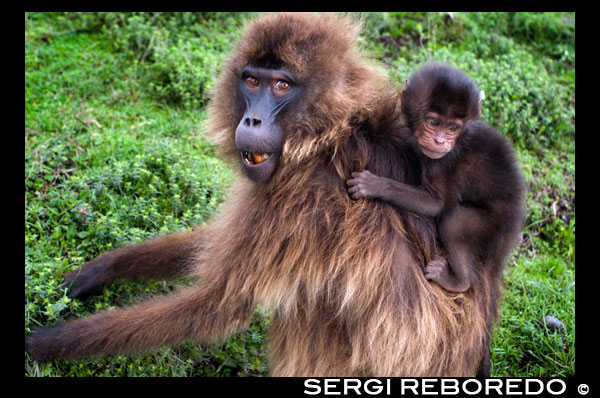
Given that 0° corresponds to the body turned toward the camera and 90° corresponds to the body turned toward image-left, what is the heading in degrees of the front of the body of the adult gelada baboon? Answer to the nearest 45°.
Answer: approximately 90°
